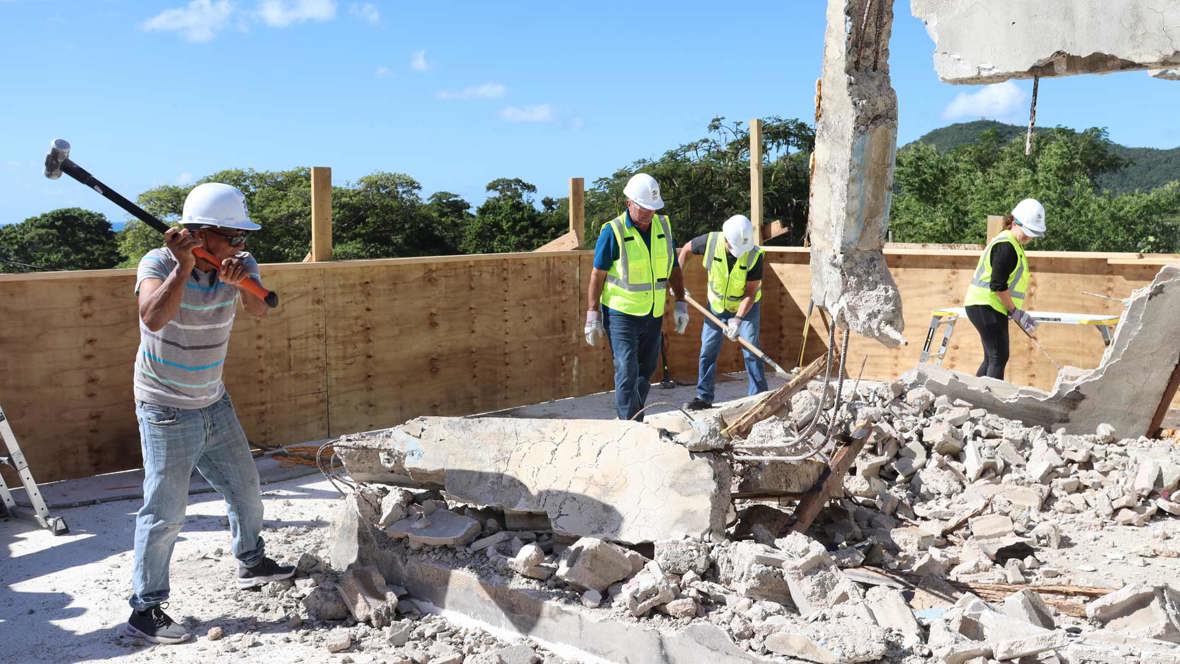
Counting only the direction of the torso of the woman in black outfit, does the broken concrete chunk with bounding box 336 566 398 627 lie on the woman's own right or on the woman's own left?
on the woman's own right

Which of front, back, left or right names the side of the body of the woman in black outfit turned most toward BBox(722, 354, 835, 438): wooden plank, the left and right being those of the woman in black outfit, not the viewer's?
right

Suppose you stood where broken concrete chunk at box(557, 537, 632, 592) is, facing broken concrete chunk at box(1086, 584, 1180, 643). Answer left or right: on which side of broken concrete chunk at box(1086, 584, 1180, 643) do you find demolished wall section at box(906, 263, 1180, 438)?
left

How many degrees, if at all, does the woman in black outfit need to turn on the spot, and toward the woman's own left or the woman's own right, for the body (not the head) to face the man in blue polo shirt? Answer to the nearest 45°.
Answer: approximately 135° to the woman's own right

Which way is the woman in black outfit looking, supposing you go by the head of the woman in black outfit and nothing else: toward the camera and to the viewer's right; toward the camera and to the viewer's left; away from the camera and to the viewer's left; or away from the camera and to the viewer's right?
toward the camera and to the viewer's right

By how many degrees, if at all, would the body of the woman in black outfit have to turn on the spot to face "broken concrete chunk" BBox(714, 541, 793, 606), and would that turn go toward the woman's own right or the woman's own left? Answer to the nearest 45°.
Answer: approximately 90° to the woman's own right

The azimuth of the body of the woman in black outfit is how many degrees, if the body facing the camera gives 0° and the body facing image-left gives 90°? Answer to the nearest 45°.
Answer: approximately 270°

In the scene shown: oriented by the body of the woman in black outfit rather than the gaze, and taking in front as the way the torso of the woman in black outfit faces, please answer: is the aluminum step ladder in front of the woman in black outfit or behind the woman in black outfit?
behind

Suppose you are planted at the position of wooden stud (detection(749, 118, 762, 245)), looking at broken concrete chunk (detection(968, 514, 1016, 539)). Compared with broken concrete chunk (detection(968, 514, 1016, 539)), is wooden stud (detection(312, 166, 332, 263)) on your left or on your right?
right

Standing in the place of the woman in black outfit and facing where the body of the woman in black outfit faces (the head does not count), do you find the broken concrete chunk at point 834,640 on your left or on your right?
on your right
